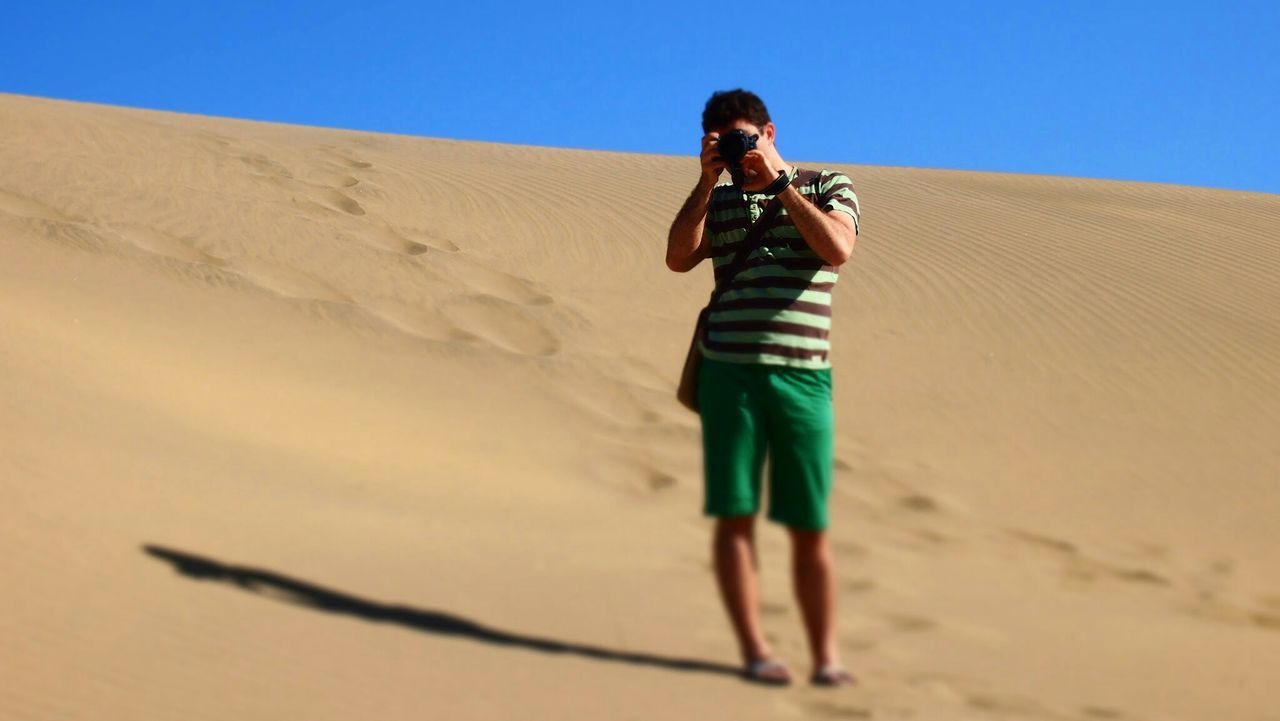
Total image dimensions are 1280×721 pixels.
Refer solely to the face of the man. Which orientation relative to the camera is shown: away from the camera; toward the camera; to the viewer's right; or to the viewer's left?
toward the camera

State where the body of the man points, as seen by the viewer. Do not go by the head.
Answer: toward the camera
